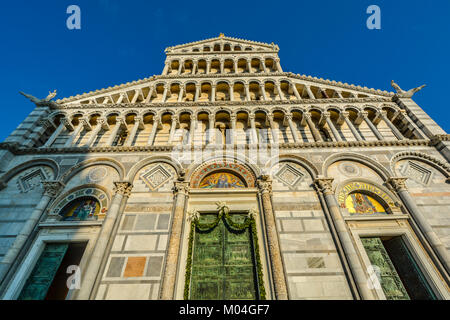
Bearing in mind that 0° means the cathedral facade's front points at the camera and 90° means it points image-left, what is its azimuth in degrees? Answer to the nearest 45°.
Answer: approximately 0°
